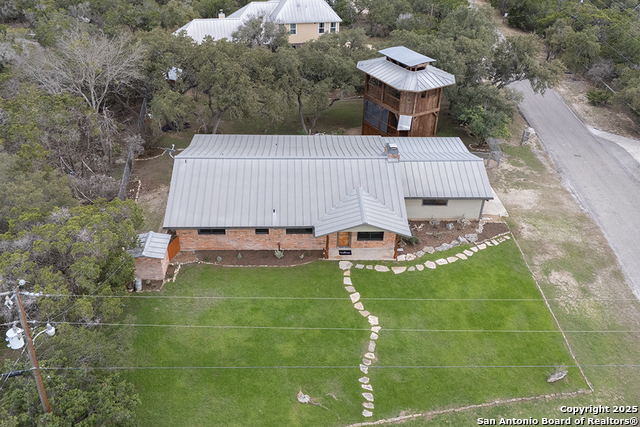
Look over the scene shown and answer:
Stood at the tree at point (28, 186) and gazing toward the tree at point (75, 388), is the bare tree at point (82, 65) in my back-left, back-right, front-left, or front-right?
back-left

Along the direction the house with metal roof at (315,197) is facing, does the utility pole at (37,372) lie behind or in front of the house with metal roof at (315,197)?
in front

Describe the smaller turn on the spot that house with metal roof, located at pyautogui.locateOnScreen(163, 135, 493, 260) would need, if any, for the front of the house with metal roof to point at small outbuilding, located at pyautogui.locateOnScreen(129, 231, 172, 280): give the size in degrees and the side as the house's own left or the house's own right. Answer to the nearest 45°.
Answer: approximately 45° to the house's own right

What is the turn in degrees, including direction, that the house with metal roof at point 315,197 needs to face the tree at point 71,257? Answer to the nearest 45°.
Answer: approximately 45° to its right

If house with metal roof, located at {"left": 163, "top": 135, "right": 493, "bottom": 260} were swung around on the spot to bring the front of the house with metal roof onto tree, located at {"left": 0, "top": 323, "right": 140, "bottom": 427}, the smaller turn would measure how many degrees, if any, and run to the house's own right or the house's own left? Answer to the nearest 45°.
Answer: approximately 45° to the house's own right

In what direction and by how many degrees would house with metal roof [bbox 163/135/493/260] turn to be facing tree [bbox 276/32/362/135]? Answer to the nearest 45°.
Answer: approximately 180°

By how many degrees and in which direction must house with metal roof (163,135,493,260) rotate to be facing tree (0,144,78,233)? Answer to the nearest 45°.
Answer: approximately 90° to its right

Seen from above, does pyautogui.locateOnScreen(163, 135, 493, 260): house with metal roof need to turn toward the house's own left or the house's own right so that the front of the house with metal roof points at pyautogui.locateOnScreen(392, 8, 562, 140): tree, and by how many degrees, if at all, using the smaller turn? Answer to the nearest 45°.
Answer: approximately 135° to the house's own left

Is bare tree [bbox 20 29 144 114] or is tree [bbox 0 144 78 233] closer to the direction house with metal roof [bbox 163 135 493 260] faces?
the tree

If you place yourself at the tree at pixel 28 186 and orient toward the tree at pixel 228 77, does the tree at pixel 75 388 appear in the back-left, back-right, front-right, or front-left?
back-right

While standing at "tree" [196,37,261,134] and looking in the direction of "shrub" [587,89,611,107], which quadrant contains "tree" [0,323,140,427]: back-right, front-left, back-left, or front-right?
back-right

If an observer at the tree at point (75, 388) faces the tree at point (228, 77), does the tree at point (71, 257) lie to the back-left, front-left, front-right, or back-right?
front-left

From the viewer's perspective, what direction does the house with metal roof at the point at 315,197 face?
toward the camera
